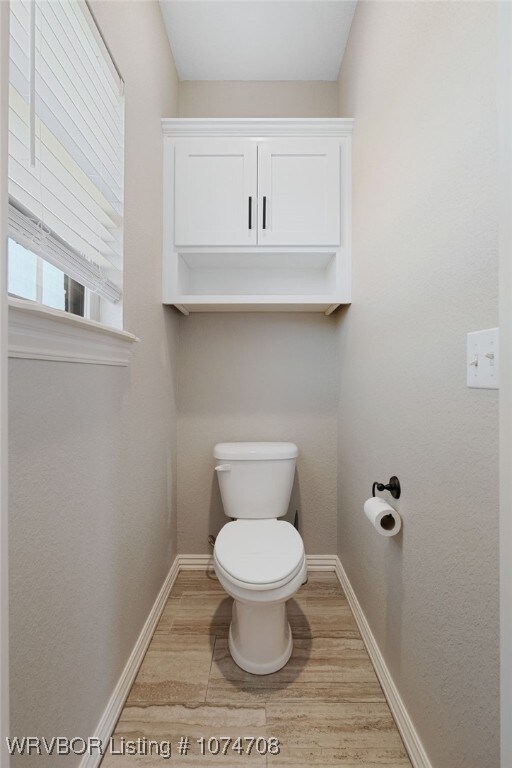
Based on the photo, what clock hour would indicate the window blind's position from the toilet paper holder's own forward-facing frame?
The window blind is roughly at 11 o'clock from the toilet paper holder.

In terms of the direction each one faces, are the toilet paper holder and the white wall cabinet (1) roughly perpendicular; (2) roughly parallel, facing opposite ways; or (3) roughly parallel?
roughly perpendicular

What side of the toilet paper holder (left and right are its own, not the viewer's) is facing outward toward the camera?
left

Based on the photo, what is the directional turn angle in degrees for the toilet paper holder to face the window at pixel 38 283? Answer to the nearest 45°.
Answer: approximately 45° to its left

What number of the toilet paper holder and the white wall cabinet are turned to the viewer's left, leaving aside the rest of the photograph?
1
